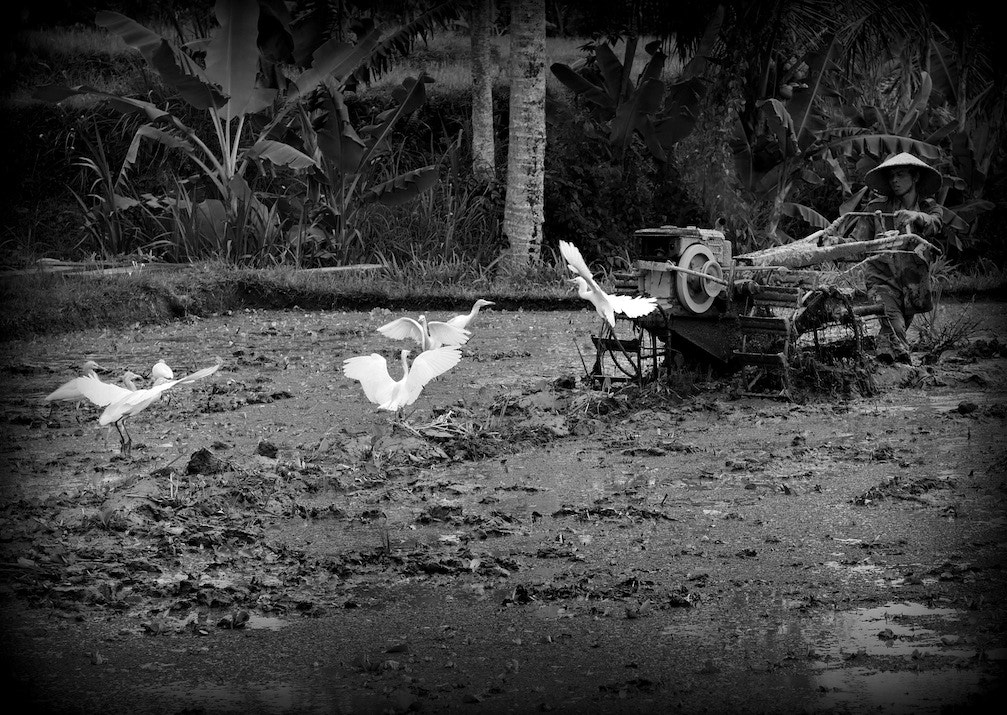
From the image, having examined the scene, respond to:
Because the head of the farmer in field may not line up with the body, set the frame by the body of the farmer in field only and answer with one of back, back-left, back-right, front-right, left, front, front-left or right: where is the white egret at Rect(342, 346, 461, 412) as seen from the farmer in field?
front

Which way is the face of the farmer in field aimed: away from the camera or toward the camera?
toward the camera

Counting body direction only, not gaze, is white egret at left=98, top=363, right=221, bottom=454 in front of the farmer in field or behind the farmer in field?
in front

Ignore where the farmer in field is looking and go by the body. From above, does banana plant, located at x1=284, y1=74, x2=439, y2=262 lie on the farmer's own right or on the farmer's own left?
on the farmer's own right

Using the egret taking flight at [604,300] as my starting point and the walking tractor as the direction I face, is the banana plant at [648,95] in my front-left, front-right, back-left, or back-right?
front-left

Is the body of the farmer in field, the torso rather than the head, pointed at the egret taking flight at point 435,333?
yes
